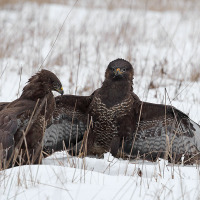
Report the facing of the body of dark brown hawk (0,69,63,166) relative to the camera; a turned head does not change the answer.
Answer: to the viewer's right

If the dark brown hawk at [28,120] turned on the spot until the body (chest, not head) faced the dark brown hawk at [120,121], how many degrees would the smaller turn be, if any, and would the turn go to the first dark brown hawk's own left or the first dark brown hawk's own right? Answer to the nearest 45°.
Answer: approximately 45° to the first dark brown hawk's own left

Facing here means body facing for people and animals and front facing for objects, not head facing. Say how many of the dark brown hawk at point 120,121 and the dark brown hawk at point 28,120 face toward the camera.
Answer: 1

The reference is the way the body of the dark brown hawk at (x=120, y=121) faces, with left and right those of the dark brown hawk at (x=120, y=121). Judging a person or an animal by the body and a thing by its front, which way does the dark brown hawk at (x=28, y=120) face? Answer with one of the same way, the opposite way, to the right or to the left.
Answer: to the left
